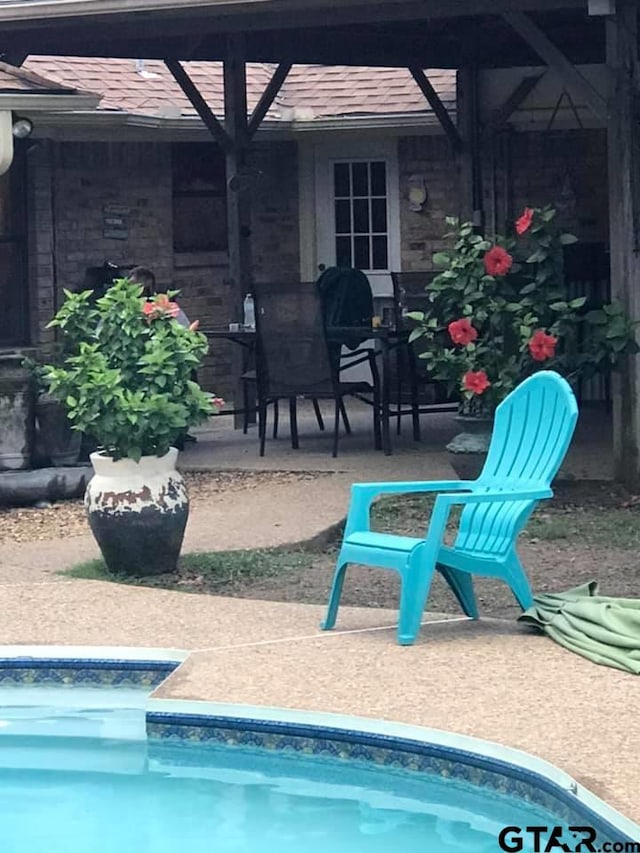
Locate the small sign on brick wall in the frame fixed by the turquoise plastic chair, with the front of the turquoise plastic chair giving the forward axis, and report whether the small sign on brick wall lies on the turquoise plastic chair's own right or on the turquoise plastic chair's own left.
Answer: on the turquoise plastic chair's own right

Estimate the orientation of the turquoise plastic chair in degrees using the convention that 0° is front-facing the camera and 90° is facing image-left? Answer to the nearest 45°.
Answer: approximately 45°

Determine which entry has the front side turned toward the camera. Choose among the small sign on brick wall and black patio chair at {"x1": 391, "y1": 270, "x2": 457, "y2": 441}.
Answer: the small sign on brick wall

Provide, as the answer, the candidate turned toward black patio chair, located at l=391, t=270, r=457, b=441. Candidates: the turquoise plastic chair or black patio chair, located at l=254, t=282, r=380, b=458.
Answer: black patio chair, located at l=254, t=282, r=380, b=458

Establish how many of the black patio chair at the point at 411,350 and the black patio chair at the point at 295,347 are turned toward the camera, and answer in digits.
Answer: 0

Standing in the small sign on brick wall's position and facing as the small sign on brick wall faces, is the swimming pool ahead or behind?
ahead

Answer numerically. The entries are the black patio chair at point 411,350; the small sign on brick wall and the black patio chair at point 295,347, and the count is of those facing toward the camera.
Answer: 2

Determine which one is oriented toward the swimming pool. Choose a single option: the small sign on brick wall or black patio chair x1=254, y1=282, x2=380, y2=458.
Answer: the small sign on brick wall

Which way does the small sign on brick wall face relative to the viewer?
toward the camera

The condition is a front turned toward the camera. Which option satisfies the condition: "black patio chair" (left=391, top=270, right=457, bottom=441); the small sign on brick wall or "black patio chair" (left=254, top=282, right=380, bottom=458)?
the small sign on brick wall

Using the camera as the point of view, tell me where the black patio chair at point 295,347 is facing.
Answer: facing away from the viewer and to the right of the viewer

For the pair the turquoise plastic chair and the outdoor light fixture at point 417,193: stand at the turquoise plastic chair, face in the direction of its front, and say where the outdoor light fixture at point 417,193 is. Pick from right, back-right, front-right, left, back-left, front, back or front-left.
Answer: back-right

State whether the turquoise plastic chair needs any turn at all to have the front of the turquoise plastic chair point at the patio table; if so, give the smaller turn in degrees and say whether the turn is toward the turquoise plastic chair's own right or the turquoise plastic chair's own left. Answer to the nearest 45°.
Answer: approximately 135° to the turquoise plastic chair's own right

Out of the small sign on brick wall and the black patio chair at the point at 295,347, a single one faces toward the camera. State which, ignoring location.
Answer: the small sign on brick wall

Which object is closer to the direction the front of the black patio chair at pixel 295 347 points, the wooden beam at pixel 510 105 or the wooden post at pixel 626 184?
the wooden beam

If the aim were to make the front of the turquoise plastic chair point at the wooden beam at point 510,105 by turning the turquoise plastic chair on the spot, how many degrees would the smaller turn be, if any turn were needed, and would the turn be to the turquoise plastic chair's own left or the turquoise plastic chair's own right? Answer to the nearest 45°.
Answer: approximately 135° to the turquoise plastic chair's own right
